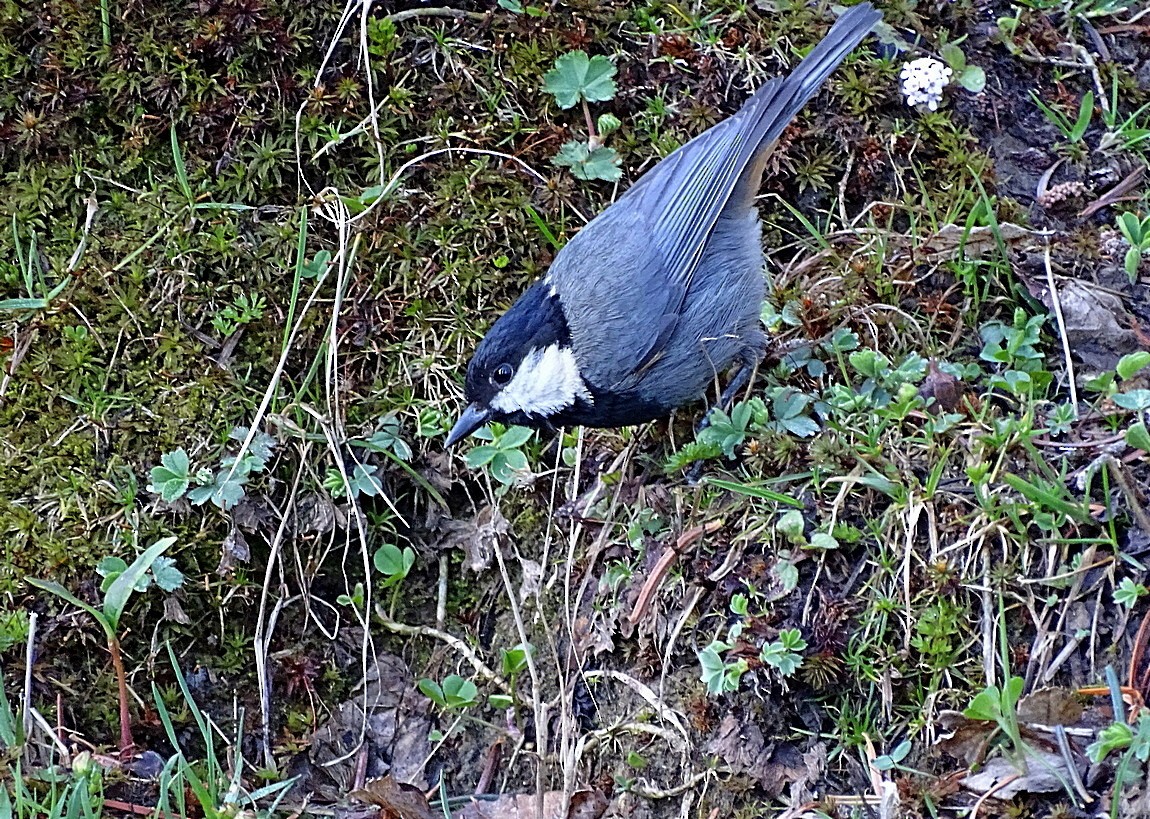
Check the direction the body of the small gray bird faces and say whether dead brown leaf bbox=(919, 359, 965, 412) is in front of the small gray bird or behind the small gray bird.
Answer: behind

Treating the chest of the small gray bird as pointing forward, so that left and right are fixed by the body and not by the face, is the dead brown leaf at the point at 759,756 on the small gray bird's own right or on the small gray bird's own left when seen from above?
on the small gray bird's own left

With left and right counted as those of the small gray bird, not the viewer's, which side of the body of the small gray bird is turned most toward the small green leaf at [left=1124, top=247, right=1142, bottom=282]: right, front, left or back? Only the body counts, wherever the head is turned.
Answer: back

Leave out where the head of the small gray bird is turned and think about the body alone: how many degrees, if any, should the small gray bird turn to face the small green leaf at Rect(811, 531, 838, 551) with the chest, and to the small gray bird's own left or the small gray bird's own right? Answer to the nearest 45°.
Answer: approximately 90° to the small gray bird's own left

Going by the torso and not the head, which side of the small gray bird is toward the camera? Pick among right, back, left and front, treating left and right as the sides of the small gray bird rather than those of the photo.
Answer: left

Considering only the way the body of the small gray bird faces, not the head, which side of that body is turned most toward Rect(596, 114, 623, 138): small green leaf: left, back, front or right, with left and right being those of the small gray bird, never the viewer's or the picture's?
right

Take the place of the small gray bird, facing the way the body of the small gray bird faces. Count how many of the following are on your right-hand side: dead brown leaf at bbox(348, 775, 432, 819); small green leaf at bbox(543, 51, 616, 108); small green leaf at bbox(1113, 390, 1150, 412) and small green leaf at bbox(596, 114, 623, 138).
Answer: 2

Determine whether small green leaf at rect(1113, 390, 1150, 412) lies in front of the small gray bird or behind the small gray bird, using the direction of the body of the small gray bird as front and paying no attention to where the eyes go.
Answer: behind

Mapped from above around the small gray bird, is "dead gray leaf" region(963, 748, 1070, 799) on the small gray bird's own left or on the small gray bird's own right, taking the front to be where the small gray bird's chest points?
on the small gray bird's own left

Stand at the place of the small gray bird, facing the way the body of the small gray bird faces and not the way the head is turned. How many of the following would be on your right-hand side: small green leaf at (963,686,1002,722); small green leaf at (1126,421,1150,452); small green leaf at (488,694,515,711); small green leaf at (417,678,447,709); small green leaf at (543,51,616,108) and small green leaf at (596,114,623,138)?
2

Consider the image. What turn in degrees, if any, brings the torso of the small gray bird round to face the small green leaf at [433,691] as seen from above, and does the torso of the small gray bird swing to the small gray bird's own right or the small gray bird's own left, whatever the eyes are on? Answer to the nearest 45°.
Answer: approximately 45° to the small gray bird's own left

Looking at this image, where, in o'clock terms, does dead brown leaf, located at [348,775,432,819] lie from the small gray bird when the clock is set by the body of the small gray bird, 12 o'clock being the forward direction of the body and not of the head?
The dead brown leaf is roughly at 10 o'clock from the small gray bird.
